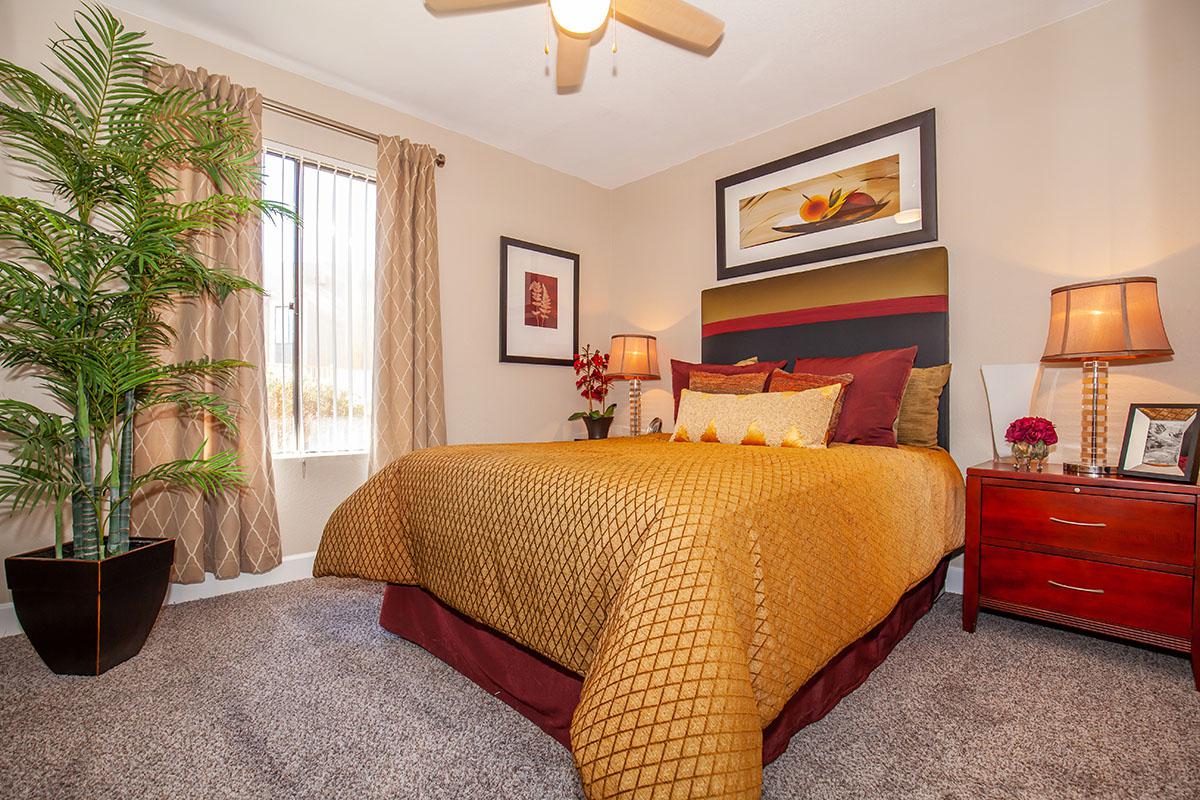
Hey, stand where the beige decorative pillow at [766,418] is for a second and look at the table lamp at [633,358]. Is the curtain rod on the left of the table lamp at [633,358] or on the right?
left

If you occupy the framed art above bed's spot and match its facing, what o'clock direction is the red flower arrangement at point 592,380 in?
The red flower arrangement is roughly at 2 o'clock from the framed art above bed.

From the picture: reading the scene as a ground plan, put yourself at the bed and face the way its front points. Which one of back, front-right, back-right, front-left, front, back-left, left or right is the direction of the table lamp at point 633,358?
back-right

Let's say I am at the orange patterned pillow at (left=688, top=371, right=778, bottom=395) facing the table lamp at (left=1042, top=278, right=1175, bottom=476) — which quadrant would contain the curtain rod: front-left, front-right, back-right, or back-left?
back-right

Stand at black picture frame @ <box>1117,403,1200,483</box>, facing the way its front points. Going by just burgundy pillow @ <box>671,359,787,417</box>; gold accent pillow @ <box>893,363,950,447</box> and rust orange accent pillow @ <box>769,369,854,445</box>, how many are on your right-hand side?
3

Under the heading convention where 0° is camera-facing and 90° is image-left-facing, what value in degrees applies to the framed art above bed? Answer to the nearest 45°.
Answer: approximately 45°

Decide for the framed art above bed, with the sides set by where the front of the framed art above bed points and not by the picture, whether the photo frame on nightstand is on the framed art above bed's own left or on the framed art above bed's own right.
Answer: on the framed art above bed's own left

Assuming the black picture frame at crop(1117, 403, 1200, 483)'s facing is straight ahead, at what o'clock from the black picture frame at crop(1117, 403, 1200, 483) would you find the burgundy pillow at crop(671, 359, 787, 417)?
The burgundy pillow is roughly at 3 o'clock from the black picture frame.

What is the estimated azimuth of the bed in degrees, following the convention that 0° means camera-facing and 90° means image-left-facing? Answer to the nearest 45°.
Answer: approximately 45°

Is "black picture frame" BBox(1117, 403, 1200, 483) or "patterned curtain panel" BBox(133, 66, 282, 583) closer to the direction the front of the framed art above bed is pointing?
the patterned curtain panel

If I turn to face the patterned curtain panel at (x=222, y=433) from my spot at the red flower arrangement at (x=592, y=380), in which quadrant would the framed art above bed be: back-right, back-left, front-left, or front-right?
back-left

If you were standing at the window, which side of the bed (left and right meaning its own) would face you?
right
